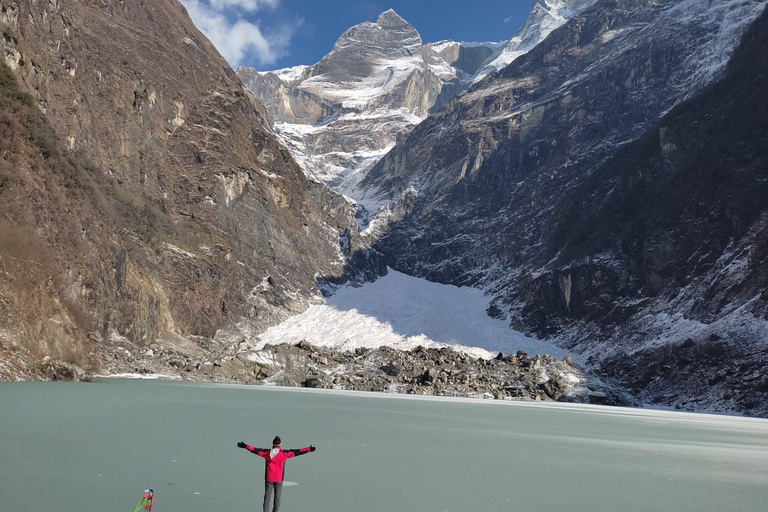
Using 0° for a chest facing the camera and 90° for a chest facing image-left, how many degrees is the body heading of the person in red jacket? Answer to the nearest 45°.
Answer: approximately 180°
